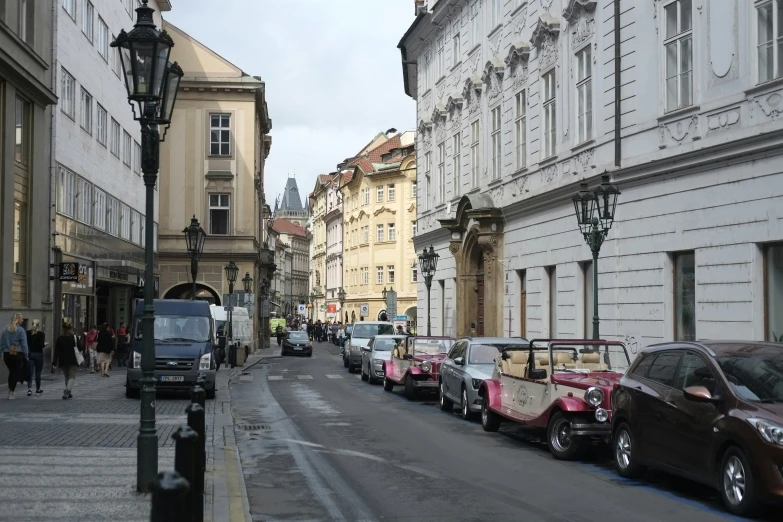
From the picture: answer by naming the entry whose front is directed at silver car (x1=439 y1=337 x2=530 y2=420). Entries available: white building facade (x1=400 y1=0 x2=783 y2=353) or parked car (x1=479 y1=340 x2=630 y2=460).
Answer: the white building facade

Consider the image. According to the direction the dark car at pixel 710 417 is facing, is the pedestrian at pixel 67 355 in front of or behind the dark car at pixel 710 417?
behind

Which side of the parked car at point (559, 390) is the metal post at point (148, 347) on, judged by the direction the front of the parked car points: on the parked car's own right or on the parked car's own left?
on the parked car's own right

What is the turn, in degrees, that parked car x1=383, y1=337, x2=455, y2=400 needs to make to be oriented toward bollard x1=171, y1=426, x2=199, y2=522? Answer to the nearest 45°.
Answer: approximately 45° to its right

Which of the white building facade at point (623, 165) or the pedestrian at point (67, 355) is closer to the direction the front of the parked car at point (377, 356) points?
the white building facade

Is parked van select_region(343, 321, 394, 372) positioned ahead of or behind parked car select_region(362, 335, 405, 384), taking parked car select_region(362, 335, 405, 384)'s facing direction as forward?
behind

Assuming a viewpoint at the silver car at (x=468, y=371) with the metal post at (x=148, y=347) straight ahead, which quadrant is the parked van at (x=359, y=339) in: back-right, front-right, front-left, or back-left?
back-right

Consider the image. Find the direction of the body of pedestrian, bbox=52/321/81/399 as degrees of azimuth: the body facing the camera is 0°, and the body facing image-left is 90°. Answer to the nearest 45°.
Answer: approximately 180°

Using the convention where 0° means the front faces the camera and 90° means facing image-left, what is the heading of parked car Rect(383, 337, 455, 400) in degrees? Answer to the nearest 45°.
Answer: approximately 315°

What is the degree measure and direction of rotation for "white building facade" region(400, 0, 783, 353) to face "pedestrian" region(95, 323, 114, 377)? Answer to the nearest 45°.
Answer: approximately 45° to its right

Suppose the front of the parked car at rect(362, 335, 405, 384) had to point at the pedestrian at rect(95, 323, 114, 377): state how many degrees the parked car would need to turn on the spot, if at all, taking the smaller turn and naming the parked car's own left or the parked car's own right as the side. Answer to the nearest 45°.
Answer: approximately 135° to the parked car's own right

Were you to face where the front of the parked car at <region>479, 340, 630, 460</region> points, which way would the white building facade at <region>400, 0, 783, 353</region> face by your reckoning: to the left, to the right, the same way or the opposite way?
to the right
